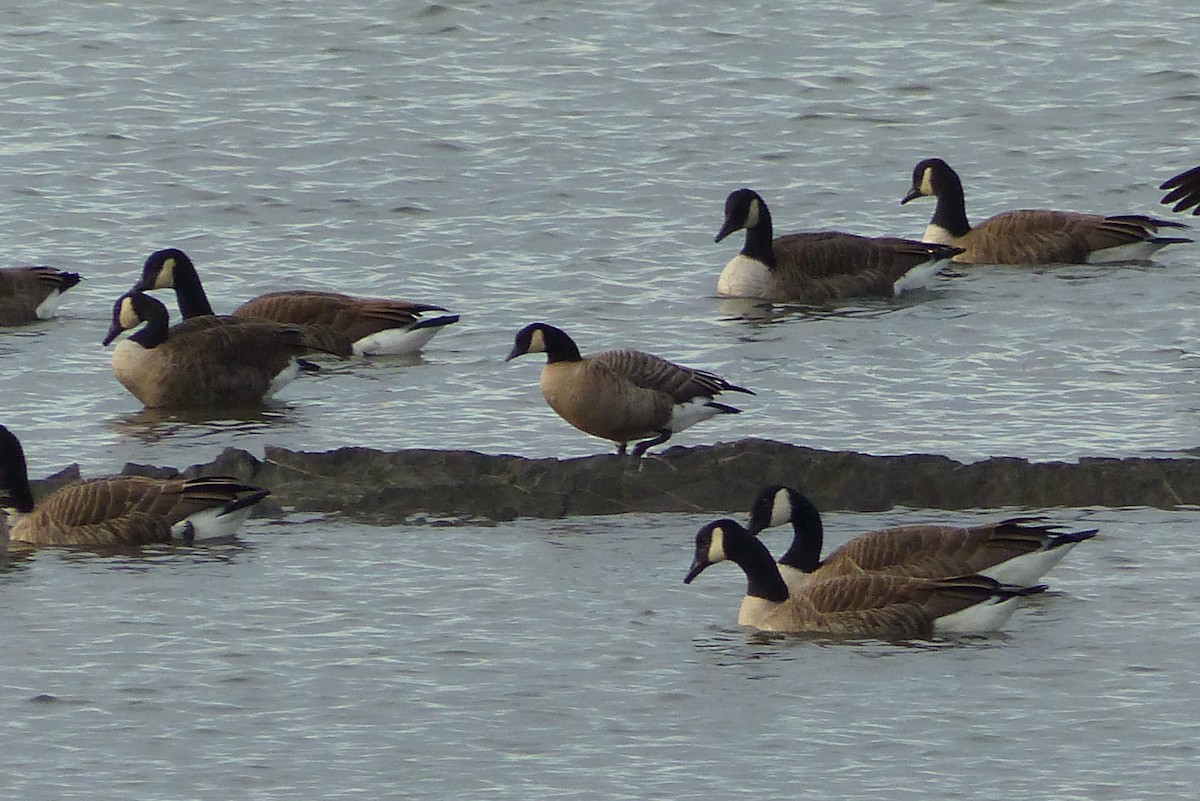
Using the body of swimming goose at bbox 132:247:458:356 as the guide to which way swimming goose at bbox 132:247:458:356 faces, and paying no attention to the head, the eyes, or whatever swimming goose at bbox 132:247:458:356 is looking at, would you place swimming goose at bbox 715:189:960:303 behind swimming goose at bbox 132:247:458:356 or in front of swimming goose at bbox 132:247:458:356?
behind

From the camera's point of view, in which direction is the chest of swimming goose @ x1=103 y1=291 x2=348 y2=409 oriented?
to the viewer's left

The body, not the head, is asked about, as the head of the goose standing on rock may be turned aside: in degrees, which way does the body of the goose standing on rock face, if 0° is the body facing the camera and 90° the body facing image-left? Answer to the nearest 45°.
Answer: approximately 90°

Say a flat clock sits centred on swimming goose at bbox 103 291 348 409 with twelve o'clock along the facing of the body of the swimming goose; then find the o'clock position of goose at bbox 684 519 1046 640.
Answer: The goose is roughly at 8 o'clock from the swimming goose.

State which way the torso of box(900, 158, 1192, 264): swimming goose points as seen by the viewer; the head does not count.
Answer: to the viewer's left

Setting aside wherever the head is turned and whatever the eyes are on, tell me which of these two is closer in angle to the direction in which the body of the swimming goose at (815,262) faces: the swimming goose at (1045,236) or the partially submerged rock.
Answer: the partially submerged rock

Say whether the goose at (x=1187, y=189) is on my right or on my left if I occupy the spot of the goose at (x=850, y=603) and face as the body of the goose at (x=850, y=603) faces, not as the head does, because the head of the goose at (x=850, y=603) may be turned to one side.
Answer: on my right

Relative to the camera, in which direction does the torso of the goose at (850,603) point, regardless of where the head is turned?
to the viewer's left

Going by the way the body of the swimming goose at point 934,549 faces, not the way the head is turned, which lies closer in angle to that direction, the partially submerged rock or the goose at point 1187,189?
the partially submerged rock

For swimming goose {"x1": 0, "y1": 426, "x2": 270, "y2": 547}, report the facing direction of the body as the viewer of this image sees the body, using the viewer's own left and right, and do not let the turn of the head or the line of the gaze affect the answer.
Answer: facing to the left of the viewer

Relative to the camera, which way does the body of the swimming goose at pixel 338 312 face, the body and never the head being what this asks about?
to the viewer's left
